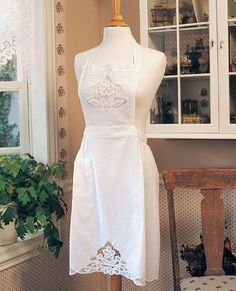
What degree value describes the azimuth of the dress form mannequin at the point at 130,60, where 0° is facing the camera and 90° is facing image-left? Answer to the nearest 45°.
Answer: approximately 45°

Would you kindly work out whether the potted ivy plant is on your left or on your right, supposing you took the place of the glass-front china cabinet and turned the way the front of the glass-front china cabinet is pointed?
on your right

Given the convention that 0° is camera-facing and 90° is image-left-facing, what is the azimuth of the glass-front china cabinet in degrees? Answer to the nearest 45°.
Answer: approximately 0°

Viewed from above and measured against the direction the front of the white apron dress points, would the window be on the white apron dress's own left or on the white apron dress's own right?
on the white apron dress's own right

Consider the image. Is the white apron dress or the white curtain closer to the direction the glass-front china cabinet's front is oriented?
the white apron dress

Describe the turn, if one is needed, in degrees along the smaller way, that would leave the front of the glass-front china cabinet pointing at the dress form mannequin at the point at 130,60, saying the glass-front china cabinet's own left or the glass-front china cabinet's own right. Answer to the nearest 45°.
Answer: approximately 45° to the glass-front china cabinet's own right

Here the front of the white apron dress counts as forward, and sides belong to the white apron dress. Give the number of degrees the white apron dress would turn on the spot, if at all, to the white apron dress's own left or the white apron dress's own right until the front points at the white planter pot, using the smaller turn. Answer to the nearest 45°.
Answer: approximately 90° to the white apron dress's own right
